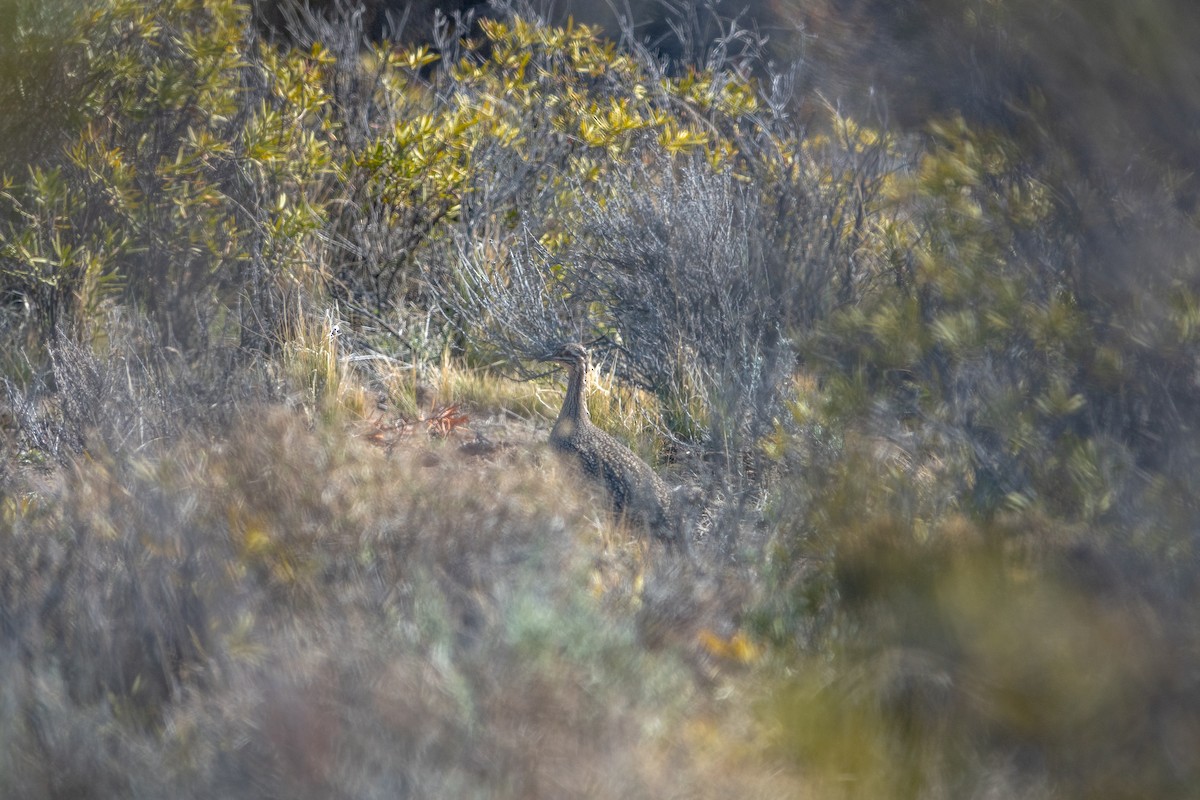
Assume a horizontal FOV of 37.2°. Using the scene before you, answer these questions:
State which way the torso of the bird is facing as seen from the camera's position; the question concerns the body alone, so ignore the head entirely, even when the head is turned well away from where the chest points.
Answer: to the viewer's left

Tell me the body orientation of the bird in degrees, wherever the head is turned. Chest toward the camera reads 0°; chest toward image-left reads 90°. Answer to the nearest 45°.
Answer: approximately 90°
